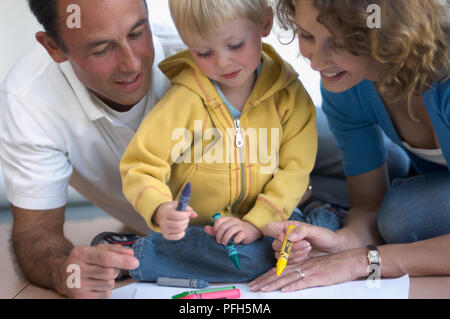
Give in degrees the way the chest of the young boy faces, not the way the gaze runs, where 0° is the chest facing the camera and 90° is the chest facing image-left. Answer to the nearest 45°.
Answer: approximately 0°

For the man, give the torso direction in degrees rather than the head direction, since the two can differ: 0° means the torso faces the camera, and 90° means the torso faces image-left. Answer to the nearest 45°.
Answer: approximately 315°

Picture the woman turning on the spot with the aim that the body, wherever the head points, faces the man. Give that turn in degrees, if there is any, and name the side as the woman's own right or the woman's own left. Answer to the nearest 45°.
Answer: approximately 45° to the woman's own right

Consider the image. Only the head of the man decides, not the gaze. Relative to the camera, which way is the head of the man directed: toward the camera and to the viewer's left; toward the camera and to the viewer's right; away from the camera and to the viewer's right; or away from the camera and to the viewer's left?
toward the camera and to the viewer's right
